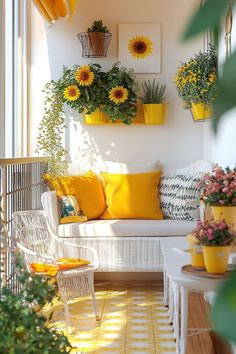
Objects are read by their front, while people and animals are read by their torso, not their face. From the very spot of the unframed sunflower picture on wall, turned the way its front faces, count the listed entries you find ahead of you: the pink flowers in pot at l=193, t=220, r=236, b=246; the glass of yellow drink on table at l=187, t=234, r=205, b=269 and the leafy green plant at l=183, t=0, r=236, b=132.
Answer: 3

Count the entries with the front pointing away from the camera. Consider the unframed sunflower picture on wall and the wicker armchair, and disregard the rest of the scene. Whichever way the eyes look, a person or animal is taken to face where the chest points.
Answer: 0

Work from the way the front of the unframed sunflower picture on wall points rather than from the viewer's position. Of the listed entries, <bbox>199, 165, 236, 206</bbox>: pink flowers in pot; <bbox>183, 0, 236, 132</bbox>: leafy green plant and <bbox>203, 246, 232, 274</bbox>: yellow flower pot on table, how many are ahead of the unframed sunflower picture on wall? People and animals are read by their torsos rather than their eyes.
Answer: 3

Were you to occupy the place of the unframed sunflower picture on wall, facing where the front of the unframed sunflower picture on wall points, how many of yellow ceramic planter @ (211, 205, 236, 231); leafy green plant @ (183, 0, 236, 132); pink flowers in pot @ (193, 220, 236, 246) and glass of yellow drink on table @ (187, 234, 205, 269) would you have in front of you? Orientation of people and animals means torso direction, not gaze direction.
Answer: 4

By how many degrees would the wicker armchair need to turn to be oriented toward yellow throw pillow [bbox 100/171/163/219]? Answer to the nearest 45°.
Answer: approximately 90° to its left

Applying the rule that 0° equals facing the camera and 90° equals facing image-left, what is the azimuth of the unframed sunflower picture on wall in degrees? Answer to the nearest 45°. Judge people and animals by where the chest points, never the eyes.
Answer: approximately 0°

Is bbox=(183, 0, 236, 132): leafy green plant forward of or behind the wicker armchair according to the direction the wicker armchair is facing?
forward

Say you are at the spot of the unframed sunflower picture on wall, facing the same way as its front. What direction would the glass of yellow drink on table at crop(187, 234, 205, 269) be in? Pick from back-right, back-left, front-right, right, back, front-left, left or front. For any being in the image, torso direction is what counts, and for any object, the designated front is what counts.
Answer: front

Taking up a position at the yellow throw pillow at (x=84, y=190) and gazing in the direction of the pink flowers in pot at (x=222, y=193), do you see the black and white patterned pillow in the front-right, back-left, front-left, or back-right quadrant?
front-left

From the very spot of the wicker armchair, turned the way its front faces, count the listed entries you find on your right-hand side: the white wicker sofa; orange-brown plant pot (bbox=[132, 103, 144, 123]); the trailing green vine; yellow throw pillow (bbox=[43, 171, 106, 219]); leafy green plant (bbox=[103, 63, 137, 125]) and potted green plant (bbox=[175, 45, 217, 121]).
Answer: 0
